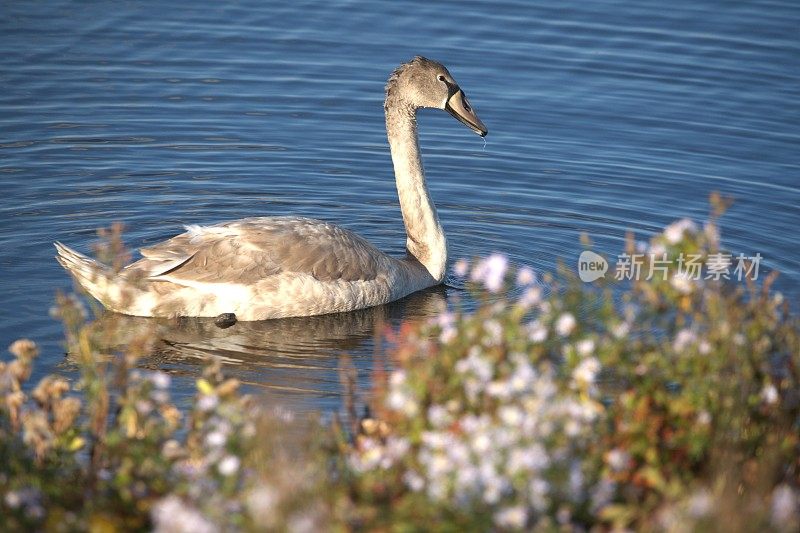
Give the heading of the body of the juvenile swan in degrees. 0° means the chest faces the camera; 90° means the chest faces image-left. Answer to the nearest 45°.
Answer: approximately 270°

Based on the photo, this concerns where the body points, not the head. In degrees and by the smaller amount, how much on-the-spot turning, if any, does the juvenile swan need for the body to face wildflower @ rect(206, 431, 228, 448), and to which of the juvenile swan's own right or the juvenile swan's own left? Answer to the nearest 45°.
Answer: approximately 90° to the juvenile swan's own right

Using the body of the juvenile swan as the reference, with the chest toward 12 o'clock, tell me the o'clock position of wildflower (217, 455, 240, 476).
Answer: The wildflower is roughly at 3 o'clock from the juvenile swan.

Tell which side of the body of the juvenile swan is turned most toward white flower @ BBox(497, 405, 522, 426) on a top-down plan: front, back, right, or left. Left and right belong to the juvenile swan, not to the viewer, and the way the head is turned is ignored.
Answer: right

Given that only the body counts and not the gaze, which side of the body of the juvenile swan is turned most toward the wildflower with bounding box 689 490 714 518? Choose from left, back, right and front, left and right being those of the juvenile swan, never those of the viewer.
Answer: right

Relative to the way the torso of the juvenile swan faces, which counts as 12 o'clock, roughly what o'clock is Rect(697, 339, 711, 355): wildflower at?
The wildflower is roughly at 2 o'clock from the juvenile swan.

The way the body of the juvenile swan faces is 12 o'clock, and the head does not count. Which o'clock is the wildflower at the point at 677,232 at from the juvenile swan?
The wildflower is roughly at 2 o'clock from the juvenile swan.
